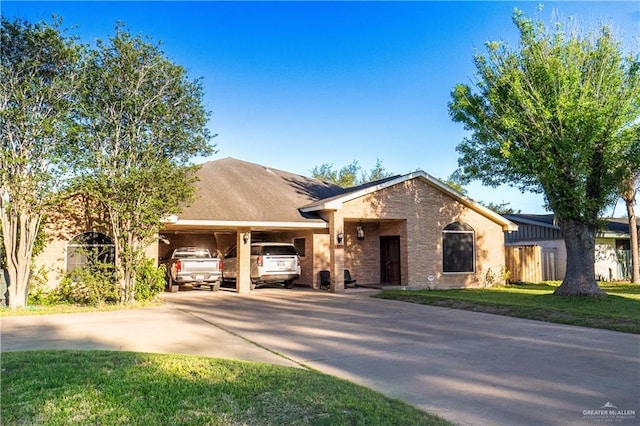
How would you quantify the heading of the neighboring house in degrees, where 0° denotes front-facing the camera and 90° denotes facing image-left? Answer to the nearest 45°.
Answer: approximately 0°

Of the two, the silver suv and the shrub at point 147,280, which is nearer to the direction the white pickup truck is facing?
the silver suv

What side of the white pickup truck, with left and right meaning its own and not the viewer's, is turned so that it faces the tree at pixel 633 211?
right

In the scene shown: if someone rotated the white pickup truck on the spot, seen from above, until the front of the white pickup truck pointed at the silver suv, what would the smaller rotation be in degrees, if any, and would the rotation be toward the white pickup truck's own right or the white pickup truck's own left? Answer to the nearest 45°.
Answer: approximately 90° to the white pickup truck's own right

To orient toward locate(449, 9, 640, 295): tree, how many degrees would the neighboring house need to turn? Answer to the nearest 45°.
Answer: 0° — it already faces it

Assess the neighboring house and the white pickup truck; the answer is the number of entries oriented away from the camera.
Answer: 1

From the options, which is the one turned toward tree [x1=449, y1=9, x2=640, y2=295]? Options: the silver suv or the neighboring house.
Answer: the neighboring house

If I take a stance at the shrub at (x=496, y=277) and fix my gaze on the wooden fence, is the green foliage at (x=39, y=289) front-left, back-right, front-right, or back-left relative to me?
back-left

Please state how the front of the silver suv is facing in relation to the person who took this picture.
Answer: facing away from the viewer and to the left of the viewer

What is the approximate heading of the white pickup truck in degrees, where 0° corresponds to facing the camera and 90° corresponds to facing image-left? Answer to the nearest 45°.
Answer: approximately 180°

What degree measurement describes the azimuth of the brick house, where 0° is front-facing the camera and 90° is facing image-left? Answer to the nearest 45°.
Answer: approximately 0°
